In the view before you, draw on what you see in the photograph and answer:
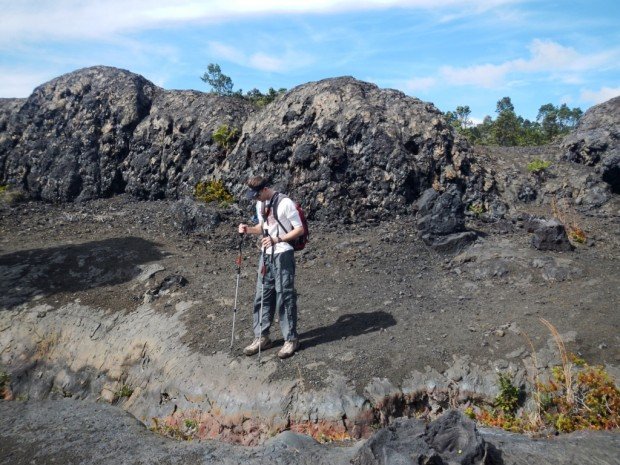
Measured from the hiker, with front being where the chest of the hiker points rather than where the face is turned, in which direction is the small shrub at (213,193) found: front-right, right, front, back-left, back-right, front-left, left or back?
back-right

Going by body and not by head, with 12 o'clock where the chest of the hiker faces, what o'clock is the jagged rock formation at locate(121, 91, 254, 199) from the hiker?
The jagged rock formation is roughly at 4 o'clock from the hiker.

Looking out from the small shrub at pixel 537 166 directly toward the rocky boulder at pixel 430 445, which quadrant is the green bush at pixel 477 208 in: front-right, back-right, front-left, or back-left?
front-right

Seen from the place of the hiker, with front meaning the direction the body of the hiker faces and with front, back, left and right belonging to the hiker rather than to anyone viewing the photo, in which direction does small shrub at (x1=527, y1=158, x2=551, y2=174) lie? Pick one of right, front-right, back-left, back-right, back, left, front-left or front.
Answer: back

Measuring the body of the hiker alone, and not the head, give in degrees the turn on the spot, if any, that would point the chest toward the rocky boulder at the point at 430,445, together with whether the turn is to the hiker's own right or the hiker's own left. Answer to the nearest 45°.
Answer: approximately 90° to the hiker's own left

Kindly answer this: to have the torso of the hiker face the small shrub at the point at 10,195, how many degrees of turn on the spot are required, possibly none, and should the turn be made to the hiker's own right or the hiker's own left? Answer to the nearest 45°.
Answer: approximately 90° to the hiker's own right

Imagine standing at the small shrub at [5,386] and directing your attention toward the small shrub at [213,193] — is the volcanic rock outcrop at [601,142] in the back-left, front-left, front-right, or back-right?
front-right

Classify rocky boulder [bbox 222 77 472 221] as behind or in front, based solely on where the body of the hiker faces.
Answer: behind

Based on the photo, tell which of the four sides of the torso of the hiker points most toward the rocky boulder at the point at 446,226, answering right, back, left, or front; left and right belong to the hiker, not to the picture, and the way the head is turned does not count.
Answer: back

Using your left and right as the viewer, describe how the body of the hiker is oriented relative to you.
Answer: facing the viewer and to the left of the viewer

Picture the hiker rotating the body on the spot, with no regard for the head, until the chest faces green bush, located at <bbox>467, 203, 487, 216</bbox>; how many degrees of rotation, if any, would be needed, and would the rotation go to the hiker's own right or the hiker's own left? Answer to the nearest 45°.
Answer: approximately 180°

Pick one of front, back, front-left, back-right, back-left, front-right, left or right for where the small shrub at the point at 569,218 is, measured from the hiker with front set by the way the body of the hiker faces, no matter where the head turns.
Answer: back
